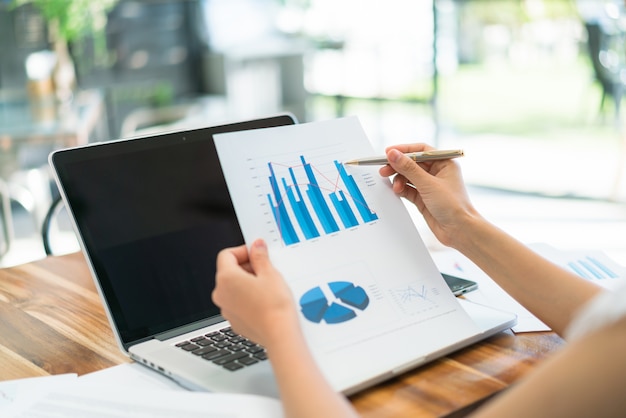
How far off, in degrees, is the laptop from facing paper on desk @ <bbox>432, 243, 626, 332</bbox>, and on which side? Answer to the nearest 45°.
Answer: approximately 45° to its left

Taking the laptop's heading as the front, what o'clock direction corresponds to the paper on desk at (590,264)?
The paper on desk is roughly at 10 o'clock from the laptop.

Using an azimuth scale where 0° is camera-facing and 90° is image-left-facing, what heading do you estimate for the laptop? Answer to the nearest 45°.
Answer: approximately 315°
